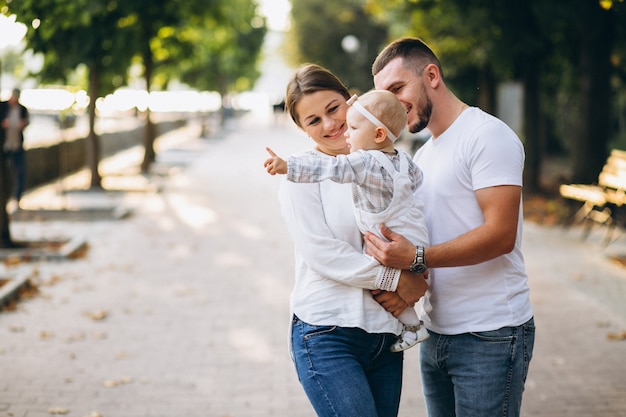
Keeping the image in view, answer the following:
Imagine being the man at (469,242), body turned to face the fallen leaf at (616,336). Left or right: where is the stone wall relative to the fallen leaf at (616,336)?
left

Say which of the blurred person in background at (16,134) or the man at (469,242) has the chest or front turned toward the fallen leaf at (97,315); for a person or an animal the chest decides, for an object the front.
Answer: the blurred person in background

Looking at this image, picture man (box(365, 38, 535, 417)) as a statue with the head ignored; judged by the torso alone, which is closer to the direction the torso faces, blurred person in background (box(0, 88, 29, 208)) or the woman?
the woman

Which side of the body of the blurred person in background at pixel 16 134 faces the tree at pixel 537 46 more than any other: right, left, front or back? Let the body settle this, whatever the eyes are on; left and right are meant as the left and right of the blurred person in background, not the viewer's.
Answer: left

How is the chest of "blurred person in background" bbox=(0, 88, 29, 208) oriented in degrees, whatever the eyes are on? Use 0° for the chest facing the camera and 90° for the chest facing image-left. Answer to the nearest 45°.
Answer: approximately 0°

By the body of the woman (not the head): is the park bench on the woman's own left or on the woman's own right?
on the woman's own left

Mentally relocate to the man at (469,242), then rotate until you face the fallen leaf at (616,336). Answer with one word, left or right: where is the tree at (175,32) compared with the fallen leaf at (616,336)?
left
